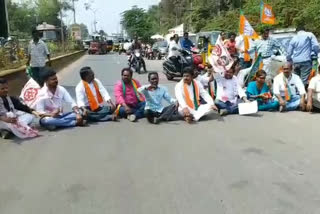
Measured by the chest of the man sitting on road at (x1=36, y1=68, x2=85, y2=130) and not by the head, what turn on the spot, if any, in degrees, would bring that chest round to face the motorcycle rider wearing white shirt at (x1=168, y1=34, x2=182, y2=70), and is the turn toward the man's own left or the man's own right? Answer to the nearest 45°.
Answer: approximately 90° to the man's own left

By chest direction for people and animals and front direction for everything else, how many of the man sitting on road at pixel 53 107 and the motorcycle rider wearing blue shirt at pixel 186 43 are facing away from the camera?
0

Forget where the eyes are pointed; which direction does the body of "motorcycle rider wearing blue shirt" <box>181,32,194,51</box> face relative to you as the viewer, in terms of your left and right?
facing the viewer and to the left of the viewer

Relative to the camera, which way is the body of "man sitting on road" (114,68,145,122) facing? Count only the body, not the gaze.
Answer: toward the camera

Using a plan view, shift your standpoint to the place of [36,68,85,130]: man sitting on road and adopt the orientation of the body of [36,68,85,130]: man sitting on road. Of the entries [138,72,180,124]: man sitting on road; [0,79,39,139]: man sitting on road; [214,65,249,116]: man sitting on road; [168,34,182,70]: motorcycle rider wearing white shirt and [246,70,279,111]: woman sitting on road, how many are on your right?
1

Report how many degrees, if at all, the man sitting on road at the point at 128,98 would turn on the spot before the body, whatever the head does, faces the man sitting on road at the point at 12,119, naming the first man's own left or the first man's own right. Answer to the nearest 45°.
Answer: approximately 45° to the first man's own right

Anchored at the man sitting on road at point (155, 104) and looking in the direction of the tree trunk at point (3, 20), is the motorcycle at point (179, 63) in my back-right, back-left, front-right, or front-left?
front-right

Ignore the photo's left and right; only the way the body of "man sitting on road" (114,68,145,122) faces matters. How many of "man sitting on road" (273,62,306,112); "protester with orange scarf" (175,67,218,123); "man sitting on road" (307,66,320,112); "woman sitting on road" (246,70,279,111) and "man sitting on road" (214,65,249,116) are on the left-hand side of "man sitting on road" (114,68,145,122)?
5
